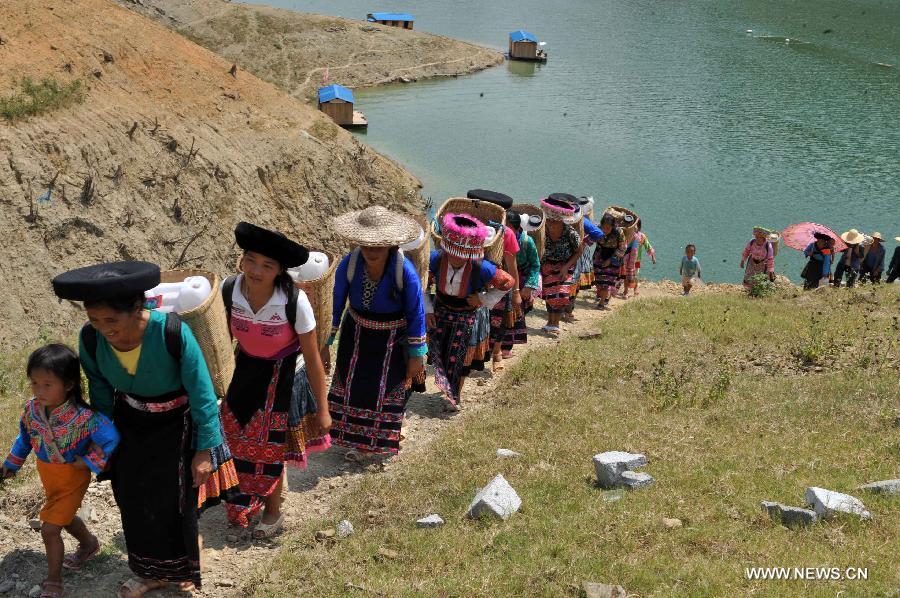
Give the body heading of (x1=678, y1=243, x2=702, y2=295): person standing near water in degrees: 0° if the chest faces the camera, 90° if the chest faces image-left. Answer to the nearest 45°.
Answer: approximately 0°

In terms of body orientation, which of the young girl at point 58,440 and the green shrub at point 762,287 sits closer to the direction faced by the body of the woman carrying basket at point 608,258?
the young girl

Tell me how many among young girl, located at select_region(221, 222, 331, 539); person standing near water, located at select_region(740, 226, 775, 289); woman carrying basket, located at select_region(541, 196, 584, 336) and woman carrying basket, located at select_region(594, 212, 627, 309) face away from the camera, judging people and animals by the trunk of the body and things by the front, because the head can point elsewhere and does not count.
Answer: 0

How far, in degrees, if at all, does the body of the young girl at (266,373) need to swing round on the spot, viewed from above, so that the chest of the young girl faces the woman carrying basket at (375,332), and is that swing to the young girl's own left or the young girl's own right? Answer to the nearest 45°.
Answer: approximately 180°

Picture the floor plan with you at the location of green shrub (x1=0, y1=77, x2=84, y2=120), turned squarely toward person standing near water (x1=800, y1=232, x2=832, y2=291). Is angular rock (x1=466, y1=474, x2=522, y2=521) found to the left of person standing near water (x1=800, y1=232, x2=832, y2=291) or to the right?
right

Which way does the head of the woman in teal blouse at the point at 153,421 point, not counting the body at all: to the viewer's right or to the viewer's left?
to the viewer's left

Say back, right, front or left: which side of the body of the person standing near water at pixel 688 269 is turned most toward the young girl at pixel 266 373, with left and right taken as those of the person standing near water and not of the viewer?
front

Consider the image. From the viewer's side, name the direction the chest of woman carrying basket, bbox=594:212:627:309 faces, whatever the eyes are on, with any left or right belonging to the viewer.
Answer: facing the viewer and to the left of the viewer

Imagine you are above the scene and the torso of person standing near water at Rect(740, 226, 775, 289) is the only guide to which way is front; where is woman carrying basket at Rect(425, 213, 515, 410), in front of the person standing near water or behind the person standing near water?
in front

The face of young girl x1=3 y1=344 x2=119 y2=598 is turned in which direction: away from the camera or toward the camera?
toward the camera

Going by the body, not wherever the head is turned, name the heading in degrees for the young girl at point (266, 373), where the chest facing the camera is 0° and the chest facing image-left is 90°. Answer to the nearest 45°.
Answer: approximately 45°
